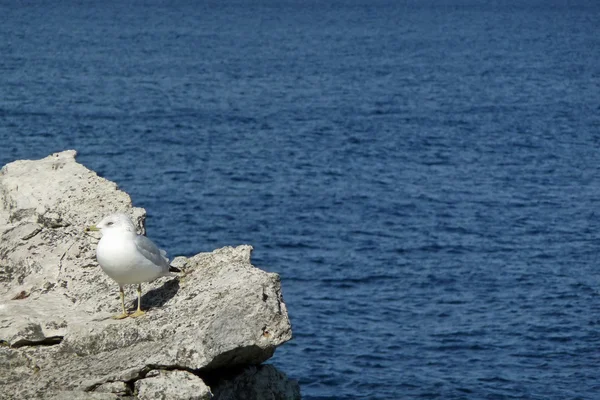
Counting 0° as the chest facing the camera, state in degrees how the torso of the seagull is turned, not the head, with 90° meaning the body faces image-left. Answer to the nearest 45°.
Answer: approximately 45°
